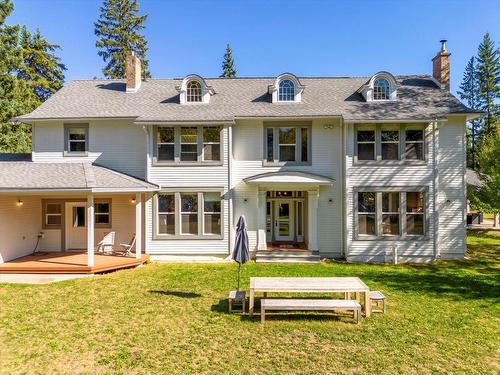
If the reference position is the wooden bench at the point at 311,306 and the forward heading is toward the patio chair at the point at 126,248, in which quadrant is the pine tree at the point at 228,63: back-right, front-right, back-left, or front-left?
front-right

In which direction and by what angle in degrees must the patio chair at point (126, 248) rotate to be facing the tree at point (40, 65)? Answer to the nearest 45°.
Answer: approximately 90° to its right

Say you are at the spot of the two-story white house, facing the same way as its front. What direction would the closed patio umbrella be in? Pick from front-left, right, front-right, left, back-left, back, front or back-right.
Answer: front

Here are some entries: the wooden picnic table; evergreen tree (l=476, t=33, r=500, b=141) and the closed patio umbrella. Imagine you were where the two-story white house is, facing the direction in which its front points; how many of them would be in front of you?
2

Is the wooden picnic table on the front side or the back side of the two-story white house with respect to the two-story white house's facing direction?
on the front side

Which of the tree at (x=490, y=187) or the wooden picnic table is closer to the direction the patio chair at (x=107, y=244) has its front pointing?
the wooden picnic table

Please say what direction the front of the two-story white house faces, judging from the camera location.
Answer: facing the viewer

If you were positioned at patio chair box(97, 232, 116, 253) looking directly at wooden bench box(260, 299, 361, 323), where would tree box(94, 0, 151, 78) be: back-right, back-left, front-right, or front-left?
back-left

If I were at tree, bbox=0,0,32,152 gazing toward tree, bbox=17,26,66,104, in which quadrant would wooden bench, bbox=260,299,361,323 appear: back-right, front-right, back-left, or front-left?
back-right

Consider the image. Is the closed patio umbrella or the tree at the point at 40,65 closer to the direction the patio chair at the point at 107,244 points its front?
the closed patio umbrella
